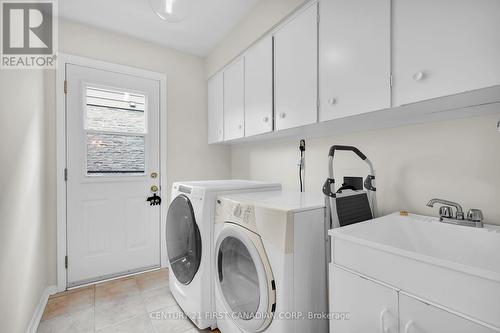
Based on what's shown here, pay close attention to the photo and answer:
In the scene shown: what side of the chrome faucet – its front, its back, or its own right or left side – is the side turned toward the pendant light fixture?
front

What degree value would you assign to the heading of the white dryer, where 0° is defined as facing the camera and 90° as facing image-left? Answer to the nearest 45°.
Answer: approximately 45°

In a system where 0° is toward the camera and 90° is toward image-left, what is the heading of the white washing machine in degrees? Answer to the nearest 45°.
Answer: approximately 45°

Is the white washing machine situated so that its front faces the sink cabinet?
no

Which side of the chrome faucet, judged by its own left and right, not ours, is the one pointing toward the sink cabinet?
front

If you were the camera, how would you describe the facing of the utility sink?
facing the viewer and to the left of the viewer

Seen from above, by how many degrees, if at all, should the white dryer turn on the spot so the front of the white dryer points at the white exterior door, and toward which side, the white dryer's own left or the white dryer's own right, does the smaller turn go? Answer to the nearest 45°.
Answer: approximately 90° to the white dryer's own right

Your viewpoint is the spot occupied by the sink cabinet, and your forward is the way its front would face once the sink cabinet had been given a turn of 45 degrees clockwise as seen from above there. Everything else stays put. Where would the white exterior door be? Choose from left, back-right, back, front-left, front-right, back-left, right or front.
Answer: front

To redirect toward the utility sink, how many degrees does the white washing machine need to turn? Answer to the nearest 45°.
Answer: approximately 135° to its left

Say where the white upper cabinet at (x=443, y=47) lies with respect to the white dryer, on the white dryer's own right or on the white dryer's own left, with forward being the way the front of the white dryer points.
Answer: on the white dryer's own left

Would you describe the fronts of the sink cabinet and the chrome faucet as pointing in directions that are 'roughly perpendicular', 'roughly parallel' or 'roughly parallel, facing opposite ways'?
roughly parallel
